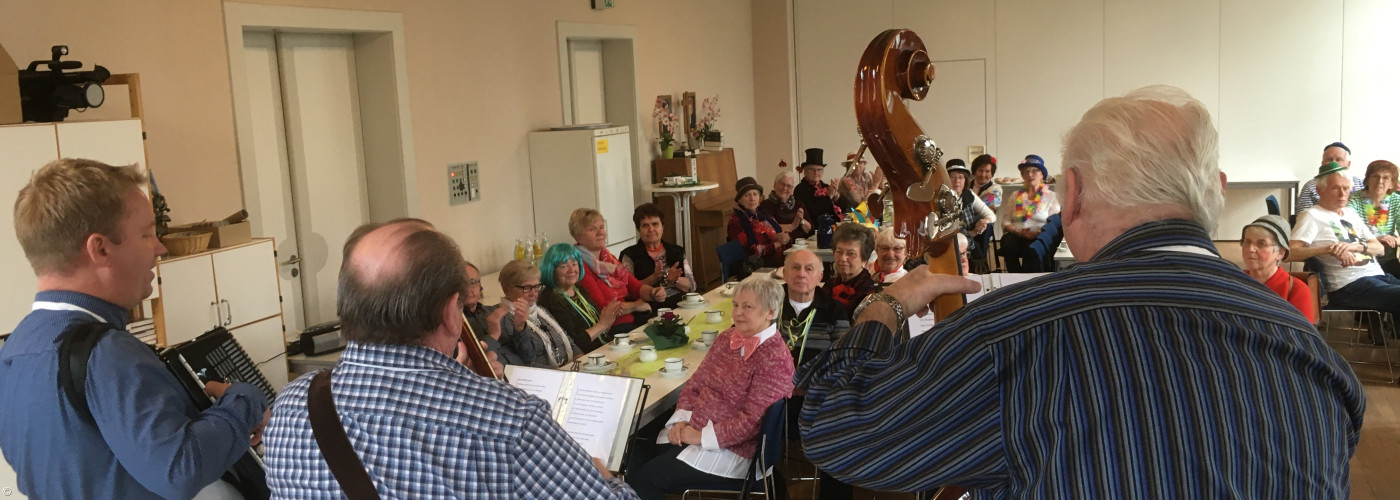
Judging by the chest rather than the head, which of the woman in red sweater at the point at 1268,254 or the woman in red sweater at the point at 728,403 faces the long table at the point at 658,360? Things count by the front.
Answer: the woman in red sweater at the point at 1268,254

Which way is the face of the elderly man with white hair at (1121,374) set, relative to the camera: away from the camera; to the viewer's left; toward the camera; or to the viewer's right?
away from the camera

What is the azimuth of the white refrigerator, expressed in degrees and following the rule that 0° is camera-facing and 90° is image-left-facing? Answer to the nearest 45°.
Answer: approximately 315°

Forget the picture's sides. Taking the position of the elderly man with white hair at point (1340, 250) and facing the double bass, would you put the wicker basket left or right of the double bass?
right

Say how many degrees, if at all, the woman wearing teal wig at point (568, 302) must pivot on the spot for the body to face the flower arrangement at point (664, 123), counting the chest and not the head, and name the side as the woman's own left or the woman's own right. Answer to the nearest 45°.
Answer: approximately 135° to the woman's own left

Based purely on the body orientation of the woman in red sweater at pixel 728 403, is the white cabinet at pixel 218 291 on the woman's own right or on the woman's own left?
on the woman's own right

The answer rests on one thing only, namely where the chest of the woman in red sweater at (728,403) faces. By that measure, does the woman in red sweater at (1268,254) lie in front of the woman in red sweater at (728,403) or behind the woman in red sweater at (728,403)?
behind

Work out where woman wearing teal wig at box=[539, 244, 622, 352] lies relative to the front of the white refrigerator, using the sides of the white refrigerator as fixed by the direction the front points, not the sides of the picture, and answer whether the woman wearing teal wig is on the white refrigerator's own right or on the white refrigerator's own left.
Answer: on the white refrigerator's own right

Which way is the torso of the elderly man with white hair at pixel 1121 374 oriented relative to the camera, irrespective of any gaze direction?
away from the camera

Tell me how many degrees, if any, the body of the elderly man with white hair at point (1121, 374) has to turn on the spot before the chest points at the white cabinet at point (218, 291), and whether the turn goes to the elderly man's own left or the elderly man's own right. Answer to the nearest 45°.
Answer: approximately 45° to the elderly man's own left

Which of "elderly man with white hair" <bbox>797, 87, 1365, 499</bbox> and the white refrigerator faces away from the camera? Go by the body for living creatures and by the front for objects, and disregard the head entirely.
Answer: the elderly man with white hair
